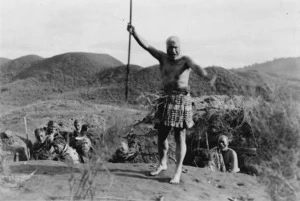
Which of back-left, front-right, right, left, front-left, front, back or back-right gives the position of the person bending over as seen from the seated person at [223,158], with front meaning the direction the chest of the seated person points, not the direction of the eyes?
right

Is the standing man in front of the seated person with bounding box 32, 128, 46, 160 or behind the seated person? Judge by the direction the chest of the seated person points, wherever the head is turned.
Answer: in front

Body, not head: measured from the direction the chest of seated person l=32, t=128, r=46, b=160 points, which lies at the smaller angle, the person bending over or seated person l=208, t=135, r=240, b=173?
the seated person

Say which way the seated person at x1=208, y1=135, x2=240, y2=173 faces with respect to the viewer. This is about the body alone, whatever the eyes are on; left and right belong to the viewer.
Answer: facing the viewer

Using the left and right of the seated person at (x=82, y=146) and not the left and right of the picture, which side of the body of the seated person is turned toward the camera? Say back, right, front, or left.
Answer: front

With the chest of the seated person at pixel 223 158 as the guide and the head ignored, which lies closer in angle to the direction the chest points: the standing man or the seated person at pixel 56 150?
the standing man

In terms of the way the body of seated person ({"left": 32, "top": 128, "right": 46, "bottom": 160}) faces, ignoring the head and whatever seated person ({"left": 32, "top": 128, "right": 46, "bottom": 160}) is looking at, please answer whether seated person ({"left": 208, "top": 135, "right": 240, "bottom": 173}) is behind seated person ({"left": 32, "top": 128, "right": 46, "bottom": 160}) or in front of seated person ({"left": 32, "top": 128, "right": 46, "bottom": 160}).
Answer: in front

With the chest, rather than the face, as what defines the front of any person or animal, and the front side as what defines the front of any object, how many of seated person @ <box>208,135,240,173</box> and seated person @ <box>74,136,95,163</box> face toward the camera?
2

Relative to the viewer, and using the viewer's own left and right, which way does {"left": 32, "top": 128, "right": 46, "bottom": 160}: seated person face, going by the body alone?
facing the viewer and to the right of the viewer

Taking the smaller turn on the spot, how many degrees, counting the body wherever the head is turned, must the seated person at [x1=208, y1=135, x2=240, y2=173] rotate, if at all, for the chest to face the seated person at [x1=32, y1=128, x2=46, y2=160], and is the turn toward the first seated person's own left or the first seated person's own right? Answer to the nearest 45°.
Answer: approximately 90° to the first seated person's own right
